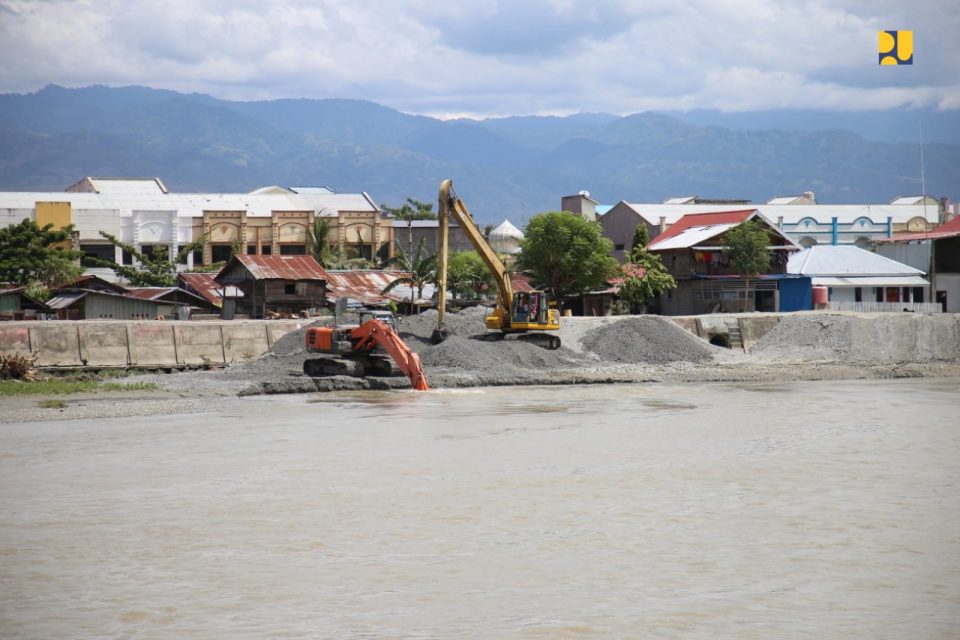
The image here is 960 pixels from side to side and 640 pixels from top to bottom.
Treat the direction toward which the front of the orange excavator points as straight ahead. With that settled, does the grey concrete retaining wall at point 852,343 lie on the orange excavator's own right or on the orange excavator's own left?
on the orange excavator's own left

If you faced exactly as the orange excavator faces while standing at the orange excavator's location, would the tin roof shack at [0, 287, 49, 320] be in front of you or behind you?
behind

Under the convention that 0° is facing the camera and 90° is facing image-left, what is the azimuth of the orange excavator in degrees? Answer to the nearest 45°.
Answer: approximately 315°

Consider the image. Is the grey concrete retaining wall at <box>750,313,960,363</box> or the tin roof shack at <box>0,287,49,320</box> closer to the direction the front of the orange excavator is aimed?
the grey concrete retaining wall

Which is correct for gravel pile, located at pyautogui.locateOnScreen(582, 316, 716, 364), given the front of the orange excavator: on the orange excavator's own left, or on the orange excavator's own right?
on the orange excavator's own left

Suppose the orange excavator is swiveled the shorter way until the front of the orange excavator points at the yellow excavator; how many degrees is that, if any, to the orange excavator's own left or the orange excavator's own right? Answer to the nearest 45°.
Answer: approximately 90° to the orange excavator's own left

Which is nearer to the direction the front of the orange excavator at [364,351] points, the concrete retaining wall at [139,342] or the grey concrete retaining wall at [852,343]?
the grey concrete retaining wall
